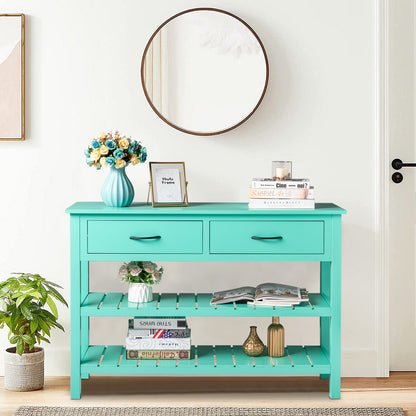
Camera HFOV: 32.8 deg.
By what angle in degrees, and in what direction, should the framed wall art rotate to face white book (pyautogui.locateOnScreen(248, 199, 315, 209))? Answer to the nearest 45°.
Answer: approximately 45° to its left

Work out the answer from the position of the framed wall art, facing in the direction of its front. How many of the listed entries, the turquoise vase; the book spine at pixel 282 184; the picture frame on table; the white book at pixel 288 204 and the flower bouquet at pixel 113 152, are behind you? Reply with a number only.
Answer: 0

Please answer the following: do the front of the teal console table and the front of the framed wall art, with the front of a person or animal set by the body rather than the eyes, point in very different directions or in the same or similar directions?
same or similar directions

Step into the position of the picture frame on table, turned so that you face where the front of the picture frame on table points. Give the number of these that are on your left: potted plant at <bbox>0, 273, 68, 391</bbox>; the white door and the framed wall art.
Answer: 1

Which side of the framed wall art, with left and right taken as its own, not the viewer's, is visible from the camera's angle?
front

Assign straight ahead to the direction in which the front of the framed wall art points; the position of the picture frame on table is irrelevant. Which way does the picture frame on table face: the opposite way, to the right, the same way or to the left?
the same way

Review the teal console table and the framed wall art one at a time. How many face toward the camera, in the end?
2

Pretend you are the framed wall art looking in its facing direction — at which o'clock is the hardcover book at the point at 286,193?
The hardcover book is roughly at 10 o'clock from the framed wall art.
